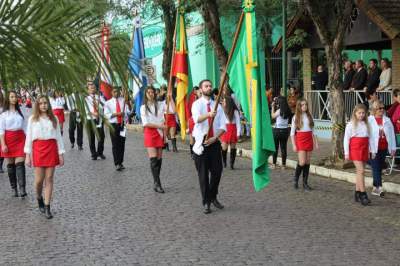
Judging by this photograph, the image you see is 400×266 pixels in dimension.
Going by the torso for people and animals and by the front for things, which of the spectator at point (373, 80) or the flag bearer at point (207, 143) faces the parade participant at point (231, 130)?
the spectator

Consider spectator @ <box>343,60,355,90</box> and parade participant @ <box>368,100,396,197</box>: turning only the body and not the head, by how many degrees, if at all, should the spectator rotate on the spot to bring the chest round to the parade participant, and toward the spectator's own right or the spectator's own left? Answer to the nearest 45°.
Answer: approximately 45° to the spectator's own left
